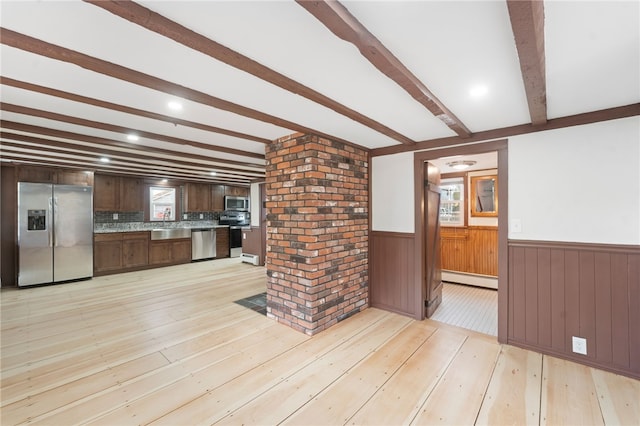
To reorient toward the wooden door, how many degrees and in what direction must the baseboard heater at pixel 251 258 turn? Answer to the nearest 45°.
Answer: approximately 90° to its left

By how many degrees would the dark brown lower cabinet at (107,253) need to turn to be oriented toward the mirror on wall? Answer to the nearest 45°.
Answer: approximately 45° to its left

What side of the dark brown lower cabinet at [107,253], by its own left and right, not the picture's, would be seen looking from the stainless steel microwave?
left

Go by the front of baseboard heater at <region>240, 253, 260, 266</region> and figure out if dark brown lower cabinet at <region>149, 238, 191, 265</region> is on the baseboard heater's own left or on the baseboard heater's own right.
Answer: on the baseboard heater's own right

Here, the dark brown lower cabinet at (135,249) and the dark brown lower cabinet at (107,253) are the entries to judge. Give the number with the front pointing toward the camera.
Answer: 2

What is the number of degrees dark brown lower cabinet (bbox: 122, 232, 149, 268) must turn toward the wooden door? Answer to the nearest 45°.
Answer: approximately 45° to its left

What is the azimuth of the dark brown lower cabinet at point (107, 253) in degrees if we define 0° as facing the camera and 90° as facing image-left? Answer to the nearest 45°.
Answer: approximately 0°

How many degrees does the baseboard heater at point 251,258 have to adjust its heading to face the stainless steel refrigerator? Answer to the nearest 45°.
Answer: approximately 45° to its right
